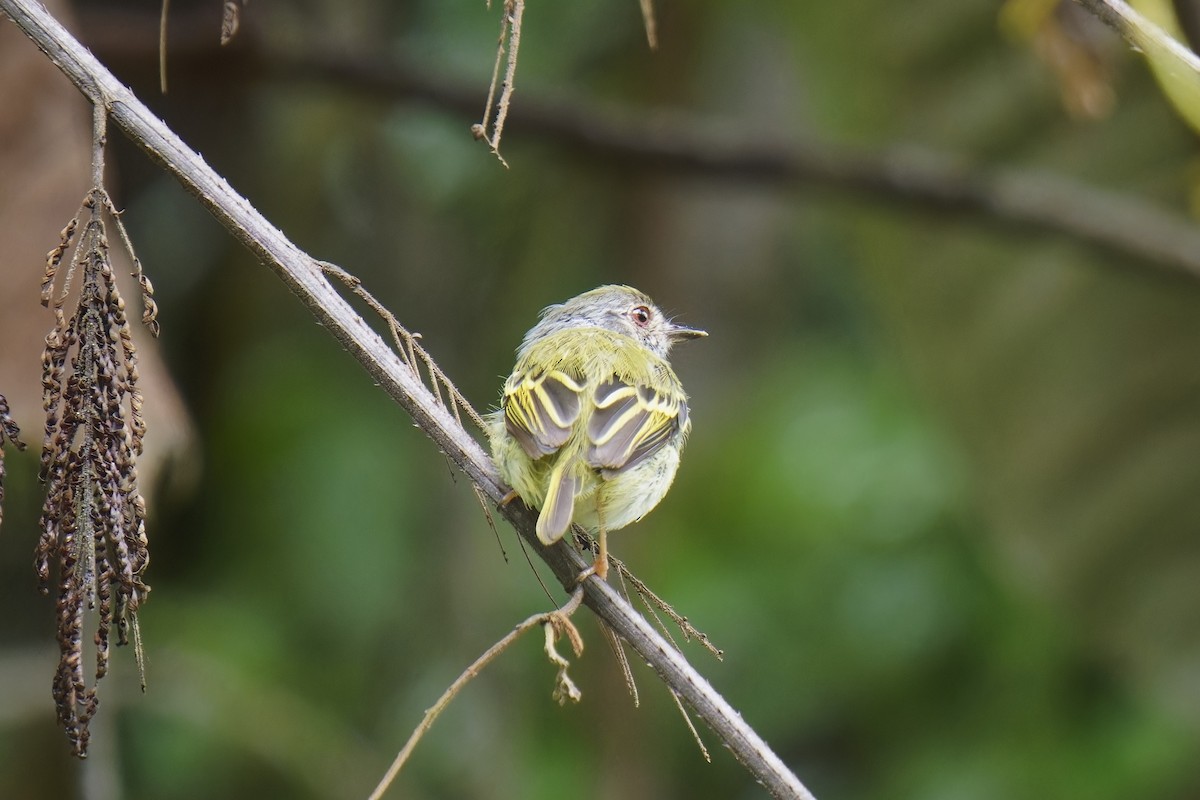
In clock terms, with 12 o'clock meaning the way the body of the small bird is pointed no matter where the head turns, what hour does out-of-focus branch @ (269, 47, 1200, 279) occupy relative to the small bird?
The out-of-focus branch is roughly at 1 o'clock from the small bird.

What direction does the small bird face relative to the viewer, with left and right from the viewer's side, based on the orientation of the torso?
facing away from the viewer

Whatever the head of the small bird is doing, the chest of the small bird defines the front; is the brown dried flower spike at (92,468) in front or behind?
behind

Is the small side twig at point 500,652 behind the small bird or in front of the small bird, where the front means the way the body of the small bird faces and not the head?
behind

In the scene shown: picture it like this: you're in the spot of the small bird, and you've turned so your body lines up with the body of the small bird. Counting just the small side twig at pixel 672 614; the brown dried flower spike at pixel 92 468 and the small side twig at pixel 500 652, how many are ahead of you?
0

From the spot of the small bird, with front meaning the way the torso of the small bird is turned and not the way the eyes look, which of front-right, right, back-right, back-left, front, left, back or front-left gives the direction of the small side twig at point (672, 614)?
right
